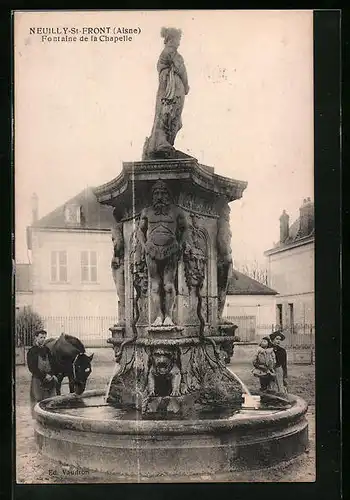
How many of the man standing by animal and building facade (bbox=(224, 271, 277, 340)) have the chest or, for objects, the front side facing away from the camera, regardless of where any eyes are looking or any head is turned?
0

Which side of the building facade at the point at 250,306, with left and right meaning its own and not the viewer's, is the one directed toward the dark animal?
front

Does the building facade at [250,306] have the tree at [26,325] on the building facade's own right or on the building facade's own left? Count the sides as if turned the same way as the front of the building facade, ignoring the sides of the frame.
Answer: on the building facade's own right

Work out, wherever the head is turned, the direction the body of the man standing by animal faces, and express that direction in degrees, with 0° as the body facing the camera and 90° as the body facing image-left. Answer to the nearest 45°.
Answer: approximately 315°
